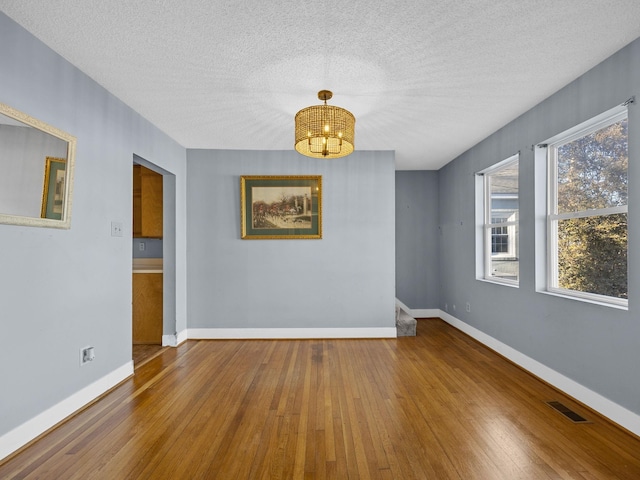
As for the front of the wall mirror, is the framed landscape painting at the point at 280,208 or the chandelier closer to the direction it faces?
the chandelier

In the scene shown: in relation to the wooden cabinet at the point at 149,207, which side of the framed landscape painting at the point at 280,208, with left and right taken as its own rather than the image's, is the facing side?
right

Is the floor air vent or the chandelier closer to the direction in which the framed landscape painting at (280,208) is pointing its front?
the chandelier

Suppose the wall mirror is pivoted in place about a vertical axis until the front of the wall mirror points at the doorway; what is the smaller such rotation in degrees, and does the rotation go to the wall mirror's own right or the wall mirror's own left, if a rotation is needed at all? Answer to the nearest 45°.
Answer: approximately 90° to the wall mirror's own left

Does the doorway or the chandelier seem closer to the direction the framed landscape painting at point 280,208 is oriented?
the chandelier

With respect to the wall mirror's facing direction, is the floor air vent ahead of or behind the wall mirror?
ahead

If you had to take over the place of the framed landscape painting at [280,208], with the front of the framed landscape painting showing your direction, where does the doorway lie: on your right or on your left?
on your right

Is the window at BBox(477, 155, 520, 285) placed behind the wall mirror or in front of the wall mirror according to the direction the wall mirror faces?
in front

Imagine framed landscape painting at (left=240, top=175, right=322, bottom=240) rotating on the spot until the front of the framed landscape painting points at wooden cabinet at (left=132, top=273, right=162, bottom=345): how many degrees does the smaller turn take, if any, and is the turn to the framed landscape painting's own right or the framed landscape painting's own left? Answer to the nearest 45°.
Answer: approximately 90° to the framed landscape painting's own right

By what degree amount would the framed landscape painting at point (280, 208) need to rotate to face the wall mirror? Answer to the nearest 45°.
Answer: approximately 45° to its right

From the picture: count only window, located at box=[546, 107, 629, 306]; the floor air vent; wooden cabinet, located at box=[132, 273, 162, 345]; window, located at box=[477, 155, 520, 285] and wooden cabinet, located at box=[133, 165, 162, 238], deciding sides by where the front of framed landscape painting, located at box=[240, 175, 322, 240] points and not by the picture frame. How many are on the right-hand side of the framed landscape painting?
2

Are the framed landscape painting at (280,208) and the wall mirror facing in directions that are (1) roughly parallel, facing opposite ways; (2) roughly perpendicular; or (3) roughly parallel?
roughly perpendicular

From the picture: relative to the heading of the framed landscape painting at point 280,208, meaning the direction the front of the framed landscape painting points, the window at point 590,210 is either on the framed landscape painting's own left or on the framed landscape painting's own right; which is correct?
on the framed landscape painting's own left

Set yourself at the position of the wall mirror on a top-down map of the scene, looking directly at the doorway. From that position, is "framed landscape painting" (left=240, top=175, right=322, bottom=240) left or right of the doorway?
right

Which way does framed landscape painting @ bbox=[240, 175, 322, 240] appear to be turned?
toward the camera

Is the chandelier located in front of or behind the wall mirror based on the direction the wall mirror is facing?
in front

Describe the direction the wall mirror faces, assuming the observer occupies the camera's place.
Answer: facing the viewer and to the right of the viewer

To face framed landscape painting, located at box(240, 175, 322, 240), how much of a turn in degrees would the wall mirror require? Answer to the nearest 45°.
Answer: approximately 45° to its left
